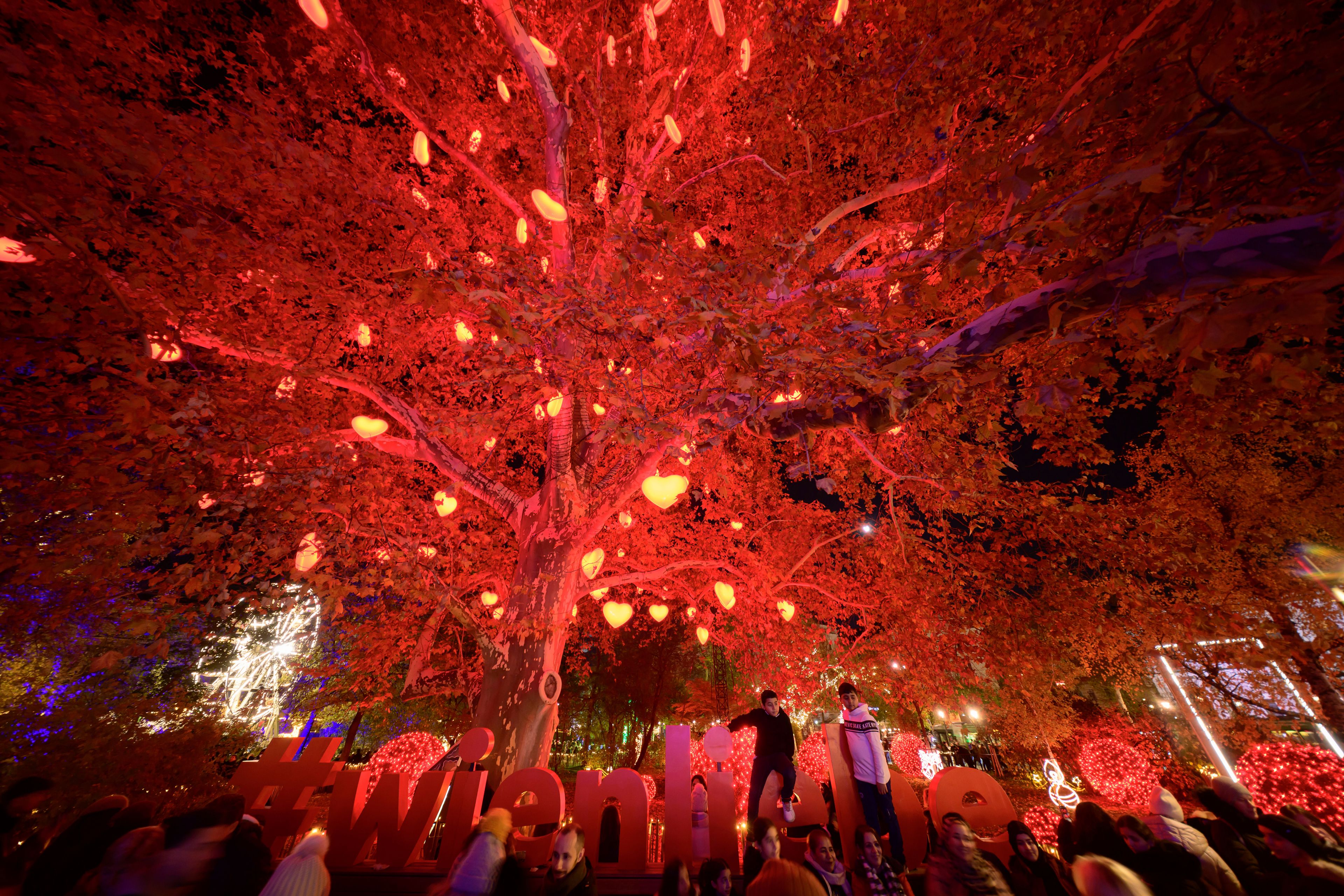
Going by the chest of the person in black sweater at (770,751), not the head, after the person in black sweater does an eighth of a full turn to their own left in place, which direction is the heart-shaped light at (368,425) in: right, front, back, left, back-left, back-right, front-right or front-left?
right

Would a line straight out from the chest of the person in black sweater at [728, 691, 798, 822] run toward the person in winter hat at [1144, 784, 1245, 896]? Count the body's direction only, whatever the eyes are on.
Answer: no

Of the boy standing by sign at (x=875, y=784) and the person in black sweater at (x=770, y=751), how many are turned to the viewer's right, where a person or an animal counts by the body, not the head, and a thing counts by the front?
0

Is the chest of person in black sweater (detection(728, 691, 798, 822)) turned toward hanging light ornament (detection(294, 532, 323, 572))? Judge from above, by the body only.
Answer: no

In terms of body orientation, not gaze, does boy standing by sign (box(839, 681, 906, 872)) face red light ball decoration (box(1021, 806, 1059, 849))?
no

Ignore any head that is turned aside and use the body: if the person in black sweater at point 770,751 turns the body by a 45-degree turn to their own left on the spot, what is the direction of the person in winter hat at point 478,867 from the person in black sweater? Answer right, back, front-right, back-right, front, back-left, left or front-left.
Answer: right

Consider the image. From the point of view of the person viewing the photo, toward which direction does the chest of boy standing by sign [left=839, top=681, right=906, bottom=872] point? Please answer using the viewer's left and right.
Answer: facing the viewer and to the left of the viewer

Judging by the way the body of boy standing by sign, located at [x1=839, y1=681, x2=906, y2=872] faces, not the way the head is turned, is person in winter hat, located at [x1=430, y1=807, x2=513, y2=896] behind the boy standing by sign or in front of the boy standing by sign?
in front

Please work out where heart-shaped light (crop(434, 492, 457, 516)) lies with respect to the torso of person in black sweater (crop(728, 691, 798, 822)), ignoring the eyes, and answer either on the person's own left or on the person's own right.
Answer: on the person's own right

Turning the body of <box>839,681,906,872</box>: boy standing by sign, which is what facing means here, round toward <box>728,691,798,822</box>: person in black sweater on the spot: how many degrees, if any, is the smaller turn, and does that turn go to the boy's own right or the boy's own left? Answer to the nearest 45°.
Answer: approximately 45° to the boy's own right

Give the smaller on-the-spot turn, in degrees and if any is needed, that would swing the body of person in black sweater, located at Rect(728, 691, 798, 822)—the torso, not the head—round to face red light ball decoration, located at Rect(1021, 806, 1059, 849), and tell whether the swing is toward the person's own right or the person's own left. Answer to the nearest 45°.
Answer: approximately 135° to the person's own left

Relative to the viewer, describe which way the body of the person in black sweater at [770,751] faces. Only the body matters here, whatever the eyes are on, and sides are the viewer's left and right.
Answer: facing the viewer

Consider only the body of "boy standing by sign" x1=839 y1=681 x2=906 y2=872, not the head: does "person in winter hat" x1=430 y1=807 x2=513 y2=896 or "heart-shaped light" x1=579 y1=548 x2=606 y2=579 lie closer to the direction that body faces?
the person in winter hat
